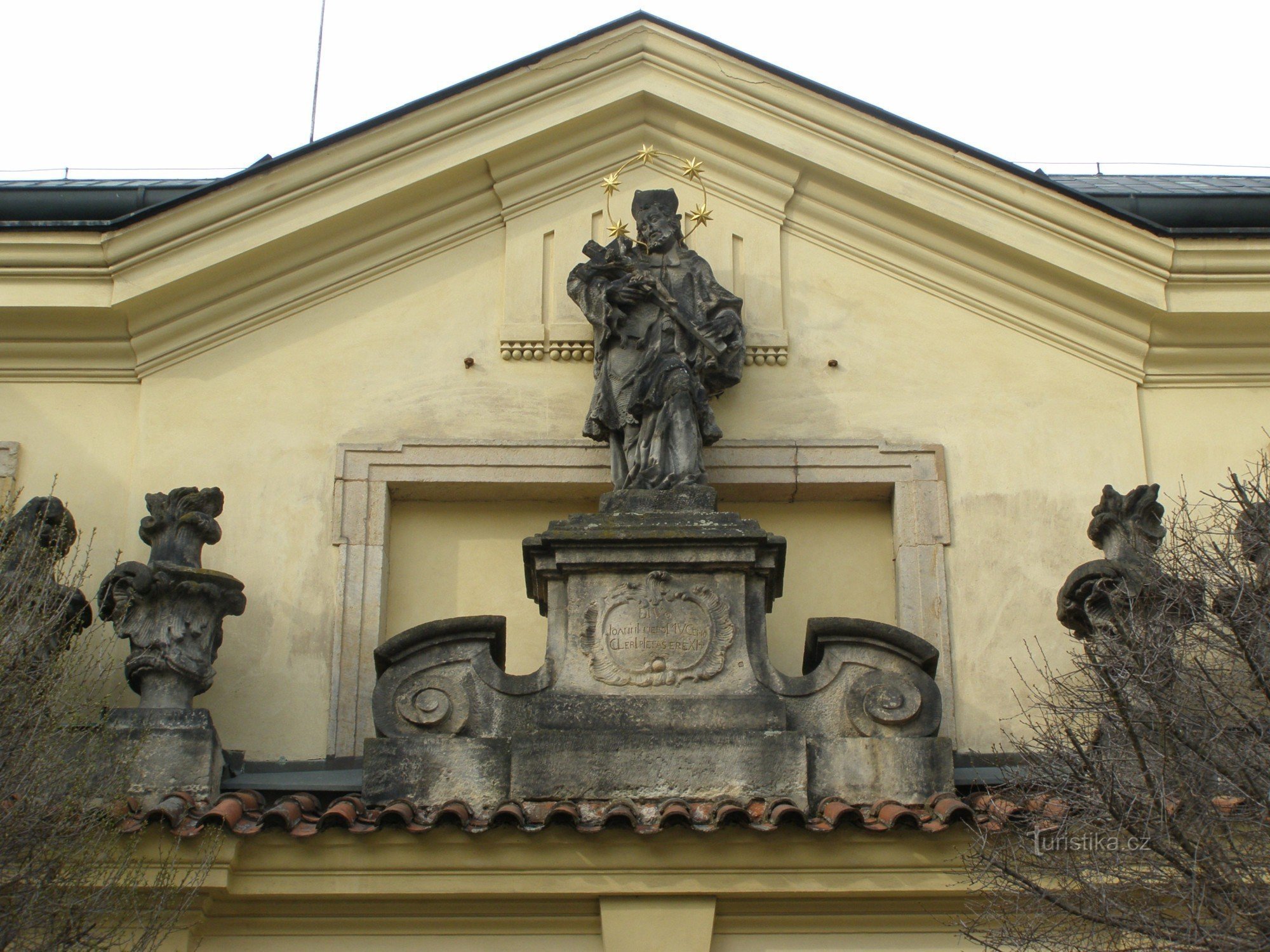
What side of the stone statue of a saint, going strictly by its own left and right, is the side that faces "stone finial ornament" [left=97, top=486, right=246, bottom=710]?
right

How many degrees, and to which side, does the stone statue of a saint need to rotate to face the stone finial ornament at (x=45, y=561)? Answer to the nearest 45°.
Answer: approximately 90° to its right

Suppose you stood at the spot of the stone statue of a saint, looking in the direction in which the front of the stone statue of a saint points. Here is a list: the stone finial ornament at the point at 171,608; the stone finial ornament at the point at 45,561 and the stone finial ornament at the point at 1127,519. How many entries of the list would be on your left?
1

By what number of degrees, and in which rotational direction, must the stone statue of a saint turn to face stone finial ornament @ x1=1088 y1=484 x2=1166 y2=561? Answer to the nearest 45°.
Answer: approximately 90° to its left

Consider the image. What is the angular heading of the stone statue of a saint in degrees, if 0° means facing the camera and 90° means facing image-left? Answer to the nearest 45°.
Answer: approximately 0°
